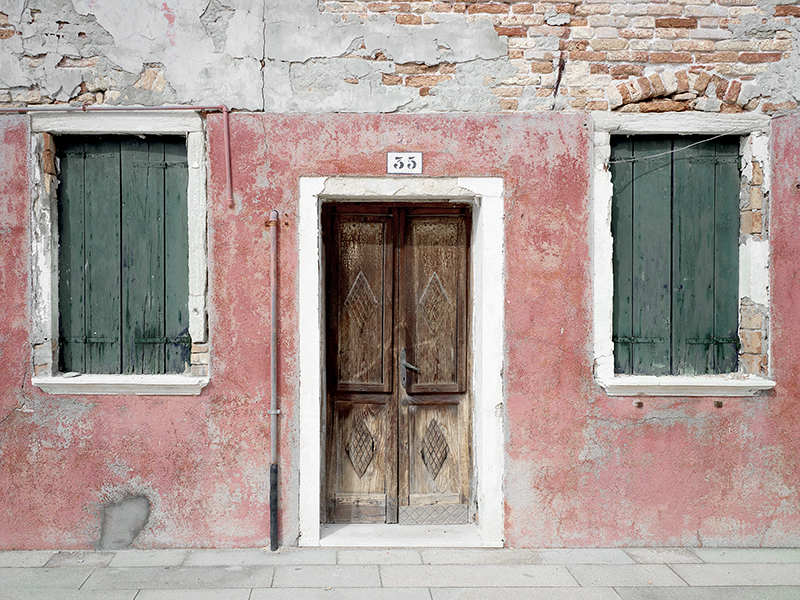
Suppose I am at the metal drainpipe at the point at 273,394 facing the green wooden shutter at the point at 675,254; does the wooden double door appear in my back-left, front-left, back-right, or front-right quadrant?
front-left

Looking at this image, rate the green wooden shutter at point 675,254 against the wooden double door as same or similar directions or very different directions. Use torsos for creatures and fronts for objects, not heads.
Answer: same or similar directions

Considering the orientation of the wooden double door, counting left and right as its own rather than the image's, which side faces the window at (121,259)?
right

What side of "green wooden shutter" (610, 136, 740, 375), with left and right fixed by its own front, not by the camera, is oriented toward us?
front

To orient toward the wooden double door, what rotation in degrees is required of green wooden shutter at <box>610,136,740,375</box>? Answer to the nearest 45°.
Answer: approximately 90° to its right

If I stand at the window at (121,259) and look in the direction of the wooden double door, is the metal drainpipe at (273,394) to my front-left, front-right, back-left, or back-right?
front-right

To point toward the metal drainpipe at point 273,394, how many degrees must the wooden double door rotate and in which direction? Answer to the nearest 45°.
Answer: approximately 45° to its right

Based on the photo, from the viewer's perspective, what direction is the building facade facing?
toward the camera

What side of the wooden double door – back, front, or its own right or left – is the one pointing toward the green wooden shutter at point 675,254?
left

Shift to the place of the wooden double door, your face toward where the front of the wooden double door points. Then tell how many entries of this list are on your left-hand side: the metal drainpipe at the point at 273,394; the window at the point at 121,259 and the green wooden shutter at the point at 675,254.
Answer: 1
